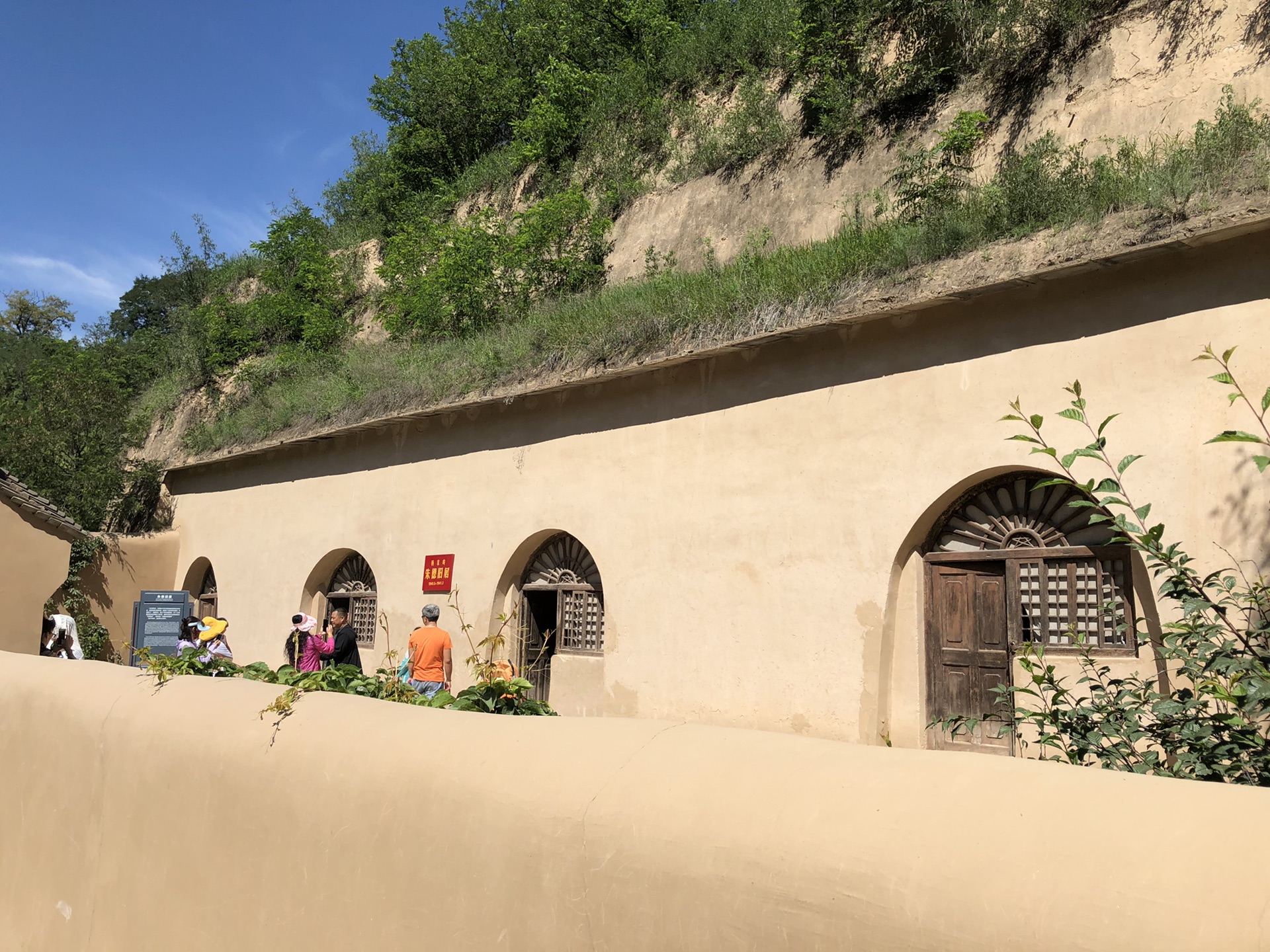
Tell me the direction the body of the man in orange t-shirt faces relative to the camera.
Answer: away from the camera

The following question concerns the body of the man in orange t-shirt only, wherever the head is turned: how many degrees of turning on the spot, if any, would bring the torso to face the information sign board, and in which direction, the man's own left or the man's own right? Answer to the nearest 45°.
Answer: approximately 45° to the man's own left

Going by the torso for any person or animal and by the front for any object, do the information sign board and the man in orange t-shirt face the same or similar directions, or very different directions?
very different directions

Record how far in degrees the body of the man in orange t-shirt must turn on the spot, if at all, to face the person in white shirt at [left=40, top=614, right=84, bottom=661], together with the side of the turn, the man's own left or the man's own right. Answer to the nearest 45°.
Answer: approximately 45° to the man's own left

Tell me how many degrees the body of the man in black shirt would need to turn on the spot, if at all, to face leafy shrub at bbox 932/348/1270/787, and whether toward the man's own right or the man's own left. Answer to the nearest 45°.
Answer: approximately 135° to the man's own left

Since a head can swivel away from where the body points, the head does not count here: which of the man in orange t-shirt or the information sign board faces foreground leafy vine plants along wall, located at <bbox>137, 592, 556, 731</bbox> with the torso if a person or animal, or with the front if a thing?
the information sign board
